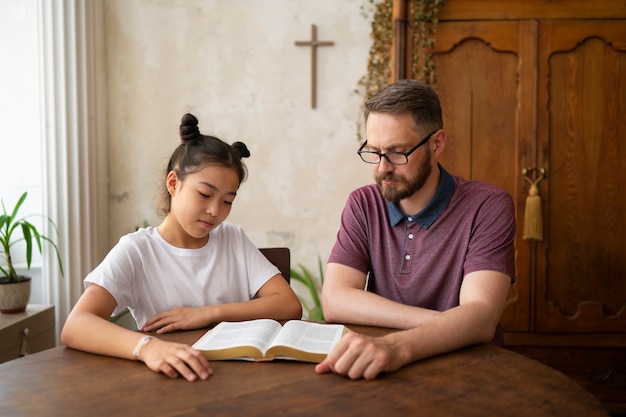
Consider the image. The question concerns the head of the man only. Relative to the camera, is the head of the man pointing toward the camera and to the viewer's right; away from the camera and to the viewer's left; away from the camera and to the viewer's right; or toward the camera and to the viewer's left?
toward the camera and to the viewer's left

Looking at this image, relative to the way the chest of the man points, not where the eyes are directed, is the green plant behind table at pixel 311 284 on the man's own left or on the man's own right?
on the man's own right

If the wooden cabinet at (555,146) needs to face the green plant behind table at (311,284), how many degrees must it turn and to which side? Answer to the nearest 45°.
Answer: approximately 90° to its right

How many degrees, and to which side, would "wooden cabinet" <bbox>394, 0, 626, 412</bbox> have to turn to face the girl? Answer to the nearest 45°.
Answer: approximately 45° to its right

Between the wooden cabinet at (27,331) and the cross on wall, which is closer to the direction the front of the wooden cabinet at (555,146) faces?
the wooden cabinet

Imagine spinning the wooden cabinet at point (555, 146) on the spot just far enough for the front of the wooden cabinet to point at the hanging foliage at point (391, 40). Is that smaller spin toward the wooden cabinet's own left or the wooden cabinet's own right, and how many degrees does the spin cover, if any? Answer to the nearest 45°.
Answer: approximately 90° to the wooden cabinet's own right

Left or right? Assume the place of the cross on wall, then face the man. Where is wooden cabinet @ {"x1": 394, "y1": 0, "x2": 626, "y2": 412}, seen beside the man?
left

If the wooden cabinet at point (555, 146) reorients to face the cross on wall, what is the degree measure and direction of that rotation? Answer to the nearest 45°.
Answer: approximately 90° to its right

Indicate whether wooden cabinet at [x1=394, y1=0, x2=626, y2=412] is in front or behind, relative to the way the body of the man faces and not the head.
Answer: behind

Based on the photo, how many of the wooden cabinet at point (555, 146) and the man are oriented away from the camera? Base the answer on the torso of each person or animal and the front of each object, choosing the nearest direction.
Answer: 0

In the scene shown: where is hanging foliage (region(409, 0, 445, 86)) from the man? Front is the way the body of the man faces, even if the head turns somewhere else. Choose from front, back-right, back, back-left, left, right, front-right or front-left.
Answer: back-right

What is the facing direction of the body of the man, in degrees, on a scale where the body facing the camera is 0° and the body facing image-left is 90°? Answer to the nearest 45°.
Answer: approximately 45°

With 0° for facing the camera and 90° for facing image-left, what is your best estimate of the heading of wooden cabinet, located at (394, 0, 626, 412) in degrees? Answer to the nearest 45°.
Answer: approximately 0°

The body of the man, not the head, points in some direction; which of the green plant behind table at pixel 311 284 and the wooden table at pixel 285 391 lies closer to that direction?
the wooden table

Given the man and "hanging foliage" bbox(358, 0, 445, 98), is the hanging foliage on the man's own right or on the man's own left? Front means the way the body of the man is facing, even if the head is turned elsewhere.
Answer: on the man's own right
